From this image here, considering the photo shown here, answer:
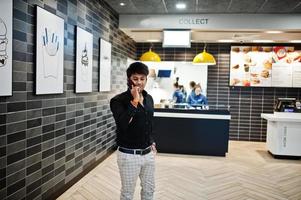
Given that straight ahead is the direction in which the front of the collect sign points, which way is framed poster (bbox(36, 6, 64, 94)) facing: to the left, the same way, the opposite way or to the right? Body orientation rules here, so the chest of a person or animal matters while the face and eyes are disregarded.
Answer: to the left

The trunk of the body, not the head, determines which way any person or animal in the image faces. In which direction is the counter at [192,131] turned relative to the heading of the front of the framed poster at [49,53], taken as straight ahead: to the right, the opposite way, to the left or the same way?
to the right

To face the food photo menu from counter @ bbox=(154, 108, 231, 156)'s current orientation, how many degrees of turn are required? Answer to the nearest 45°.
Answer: approximately 135° to its left

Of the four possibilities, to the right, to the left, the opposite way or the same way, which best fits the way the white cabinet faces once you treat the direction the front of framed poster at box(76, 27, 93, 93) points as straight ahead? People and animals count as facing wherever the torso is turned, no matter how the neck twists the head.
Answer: to the right

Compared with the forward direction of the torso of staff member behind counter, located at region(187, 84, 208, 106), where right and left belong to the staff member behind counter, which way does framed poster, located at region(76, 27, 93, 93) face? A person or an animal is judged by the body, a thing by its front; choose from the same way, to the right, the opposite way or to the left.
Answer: to the left

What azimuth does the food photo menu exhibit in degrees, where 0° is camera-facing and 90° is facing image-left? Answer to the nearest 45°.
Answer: approximately 0°

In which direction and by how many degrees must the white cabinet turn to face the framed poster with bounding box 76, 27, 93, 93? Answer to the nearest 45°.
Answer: approximately 45° to its right

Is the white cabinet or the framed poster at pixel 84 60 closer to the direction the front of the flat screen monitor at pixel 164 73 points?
the framed poster

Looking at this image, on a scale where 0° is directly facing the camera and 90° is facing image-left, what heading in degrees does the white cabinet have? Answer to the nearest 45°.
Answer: approximately 0°
